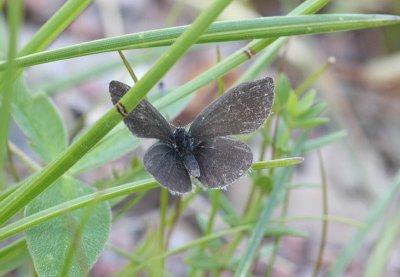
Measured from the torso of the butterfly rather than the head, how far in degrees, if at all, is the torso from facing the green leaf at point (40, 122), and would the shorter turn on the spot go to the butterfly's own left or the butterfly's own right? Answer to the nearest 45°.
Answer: approximately 45° to the butterfly's own left

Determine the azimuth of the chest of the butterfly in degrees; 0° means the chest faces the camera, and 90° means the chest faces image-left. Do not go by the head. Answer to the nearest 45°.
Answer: approximately 180°
